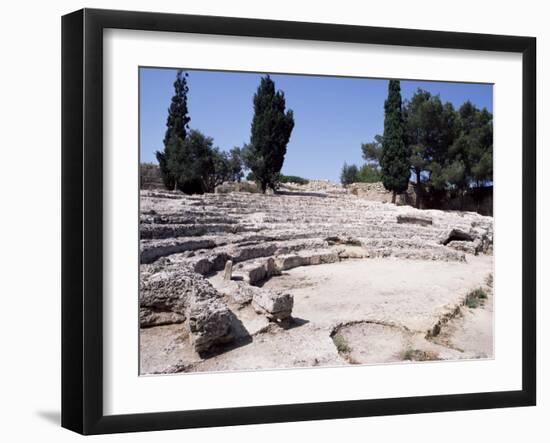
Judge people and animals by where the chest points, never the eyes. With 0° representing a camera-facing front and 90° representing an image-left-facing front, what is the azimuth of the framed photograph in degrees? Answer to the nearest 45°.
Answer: approximately 315°
